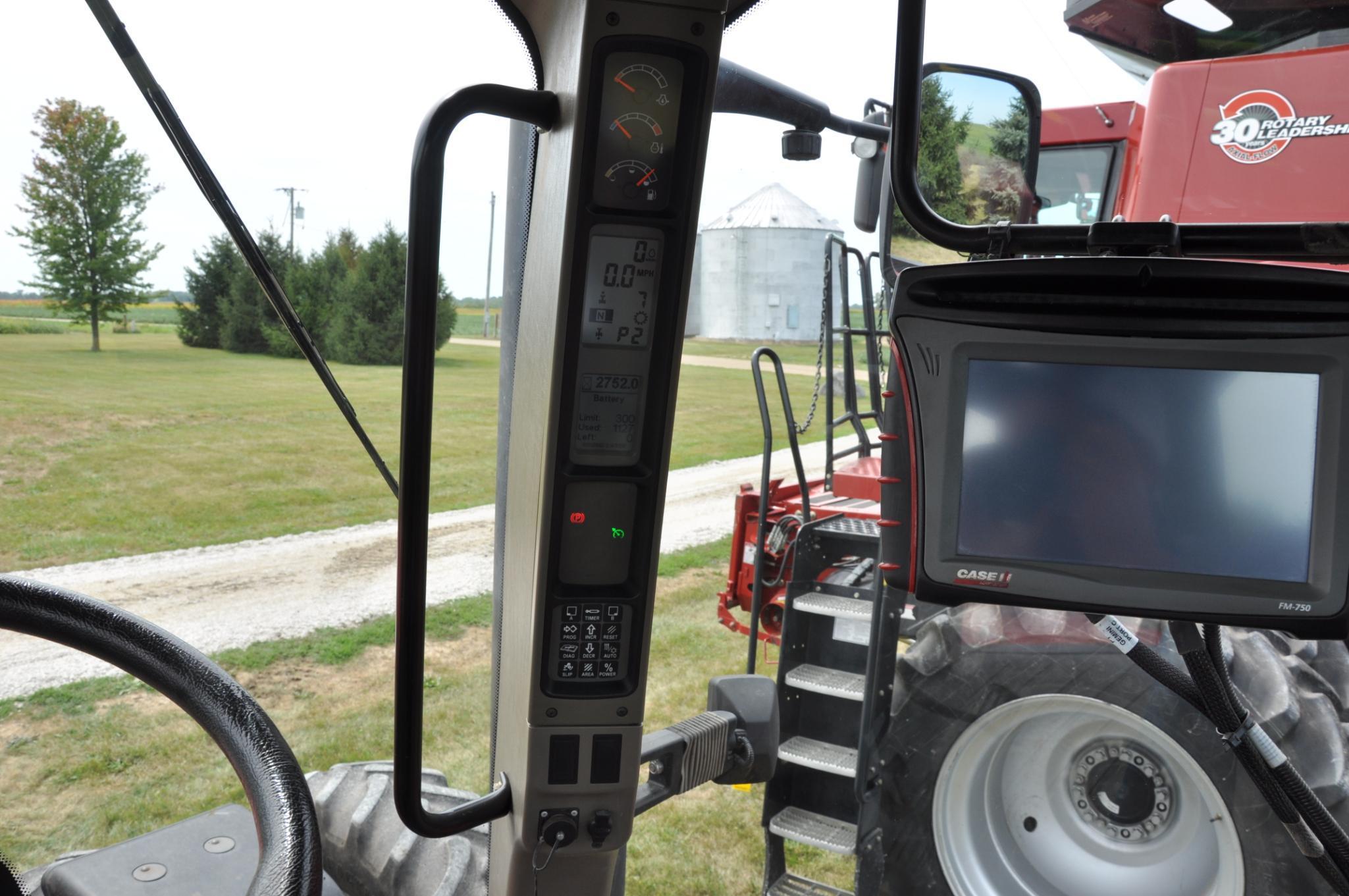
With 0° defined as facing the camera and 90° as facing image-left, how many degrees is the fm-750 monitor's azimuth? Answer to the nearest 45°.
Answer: approximately 0°

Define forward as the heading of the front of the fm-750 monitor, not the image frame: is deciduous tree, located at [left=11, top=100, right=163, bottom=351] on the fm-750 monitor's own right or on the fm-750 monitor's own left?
on the fm-750 monitor's own right

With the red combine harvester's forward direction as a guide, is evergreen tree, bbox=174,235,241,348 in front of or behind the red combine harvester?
in front

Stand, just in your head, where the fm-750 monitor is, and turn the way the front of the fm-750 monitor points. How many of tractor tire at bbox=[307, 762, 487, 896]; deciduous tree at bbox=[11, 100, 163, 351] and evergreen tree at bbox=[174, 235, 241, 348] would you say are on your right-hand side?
3

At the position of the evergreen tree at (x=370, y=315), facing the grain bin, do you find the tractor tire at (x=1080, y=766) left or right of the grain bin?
right

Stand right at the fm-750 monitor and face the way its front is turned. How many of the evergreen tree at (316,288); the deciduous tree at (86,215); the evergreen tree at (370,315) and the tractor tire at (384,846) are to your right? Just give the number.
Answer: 4

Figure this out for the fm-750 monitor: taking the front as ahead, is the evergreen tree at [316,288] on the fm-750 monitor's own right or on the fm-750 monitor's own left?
on the fm-750 monitor's own right

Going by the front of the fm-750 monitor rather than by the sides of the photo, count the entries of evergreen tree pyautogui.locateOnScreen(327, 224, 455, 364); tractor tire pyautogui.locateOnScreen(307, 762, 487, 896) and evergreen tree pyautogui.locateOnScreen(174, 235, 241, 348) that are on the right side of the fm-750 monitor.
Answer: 3
